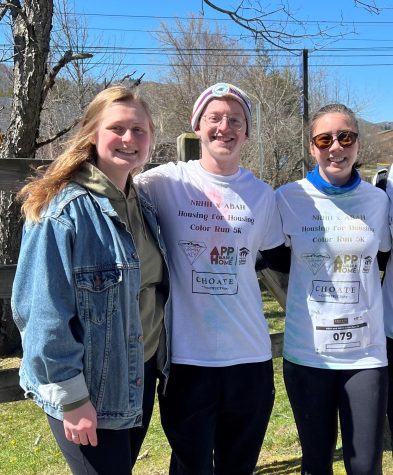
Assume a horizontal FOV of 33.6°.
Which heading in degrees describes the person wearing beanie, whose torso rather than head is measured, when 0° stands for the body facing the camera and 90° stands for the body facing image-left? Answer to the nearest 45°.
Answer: approximately 0°

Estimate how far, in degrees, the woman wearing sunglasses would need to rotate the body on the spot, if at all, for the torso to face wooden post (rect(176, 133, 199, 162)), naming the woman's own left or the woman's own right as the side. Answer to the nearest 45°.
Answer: approximately 135° to the woman's own right

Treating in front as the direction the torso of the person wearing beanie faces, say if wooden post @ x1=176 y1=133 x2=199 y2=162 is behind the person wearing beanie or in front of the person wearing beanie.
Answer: behind

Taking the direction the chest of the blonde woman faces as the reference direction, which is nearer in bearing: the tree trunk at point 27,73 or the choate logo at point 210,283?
the choate logo

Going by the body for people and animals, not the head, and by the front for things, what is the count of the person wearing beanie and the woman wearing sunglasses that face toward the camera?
2

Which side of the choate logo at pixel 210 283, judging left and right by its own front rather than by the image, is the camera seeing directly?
front

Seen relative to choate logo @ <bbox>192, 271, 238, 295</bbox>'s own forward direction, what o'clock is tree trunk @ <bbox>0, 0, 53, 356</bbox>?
The tree trunk is roughly at 5 o'clock from the choate logo.

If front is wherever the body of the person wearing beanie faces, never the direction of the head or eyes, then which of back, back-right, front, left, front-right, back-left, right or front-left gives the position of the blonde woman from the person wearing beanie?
front-right
